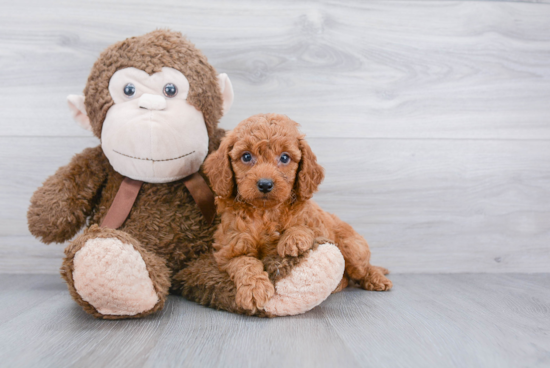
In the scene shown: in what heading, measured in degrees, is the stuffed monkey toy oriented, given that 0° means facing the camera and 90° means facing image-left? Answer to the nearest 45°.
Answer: approximately 0°

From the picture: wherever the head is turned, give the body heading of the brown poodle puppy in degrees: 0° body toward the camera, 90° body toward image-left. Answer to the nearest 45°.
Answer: approximately 45°
